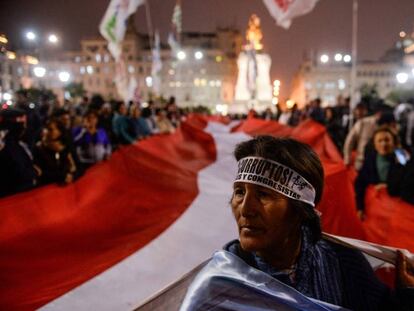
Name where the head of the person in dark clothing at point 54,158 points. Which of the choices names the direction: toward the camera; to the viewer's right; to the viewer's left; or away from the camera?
toward the camera

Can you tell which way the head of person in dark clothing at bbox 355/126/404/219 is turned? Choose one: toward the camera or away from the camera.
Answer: toward the camera

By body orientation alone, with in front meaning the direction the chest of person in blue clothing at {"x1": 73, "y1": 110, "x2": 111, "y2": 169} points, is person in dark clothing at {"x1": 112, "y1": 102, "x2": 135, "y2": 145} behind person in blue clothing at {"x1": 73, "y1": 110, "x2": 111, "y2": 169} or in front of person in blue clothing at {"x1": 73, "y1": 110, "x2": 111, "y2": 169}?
behind

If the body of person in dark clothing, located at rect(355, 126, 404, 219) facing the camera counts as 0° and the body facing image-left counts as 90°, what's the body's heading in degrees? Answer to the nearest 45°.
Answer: approximately 0°

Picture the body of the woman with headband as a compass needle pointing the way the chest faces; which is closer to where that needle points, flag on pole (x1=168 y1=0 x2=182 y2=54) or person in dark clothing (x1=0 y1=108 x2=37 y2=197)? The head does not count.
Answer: the person in dark clothing

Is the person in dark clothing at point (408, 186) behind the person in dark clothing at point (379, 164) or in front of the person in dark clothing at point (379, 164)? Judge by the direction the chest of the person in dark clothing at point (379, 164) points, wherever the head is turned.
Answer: in front

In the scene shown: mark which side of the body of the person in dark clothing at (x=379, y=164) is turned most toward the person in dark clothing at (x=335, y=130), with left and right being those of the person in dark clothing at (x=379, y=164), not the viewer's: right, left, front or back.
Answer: back

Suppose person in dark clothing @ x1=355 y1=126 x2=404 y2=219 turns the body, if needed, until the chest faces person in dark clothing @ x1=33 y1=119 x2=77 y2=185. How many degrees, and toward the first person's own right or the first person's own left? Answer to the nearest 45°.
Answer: approximately 90° to the first person's own right

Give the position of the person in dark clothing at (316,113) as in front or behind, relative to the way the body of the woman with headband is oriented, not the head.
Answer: behind

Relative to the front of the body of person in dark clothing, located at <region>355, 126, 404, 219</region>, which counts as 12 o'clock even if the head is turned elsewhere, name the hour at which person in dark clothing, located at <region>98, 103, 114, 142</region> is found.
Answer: person in dark clothing, located at <region>98, 103, 114, 142</region> is roughly at 4 o'clock from person in dark clothing, located at <region>355, 126, 404, 219</region>.

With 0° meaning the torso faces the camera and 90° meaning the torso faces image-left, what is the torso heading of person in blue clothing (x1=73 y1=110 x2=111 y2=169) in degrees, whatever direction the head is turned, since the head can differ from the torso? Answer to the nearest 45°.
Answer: approximately 0°
